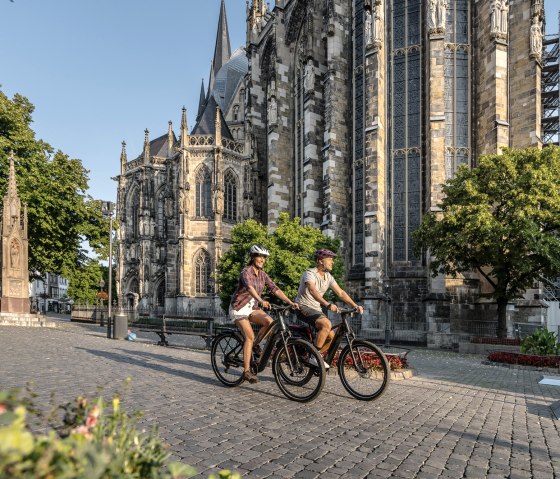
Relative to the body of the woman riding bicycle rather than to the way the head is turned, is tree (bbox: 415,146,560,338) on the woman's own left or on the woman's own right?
on the woman's own left

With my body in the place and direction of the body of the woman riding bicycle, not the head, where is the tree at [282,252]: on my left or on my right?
on my left

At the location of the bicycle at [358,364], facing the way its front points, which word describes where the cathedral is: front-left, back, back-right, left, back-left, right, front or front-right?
back-left

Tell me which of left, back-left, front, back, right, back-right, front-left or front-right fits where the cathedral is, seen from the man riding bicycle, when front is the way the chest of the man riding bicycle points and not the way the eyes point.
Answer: back-left

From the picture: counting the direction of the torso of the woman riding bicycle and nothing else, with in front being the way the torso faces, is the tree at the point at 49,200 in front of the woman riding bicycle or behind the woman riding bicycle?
behind

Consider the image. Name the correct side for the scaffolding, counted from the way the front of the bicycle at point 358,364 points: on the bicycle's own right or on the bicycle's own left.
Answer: on the bicycle's own left

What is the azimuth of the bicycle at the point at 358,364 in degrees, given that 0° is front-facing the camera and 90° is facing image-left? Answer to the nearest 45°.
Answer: approximately 315°

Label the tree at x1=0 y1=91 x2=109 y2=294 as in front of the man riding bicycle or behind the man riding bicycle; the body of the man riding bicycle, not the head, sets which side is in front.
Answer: behind

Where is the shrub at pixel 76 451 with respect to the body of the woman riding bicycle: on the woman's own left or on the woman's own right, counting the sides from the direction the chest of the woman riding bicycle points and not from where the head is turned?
on the woman's own right
